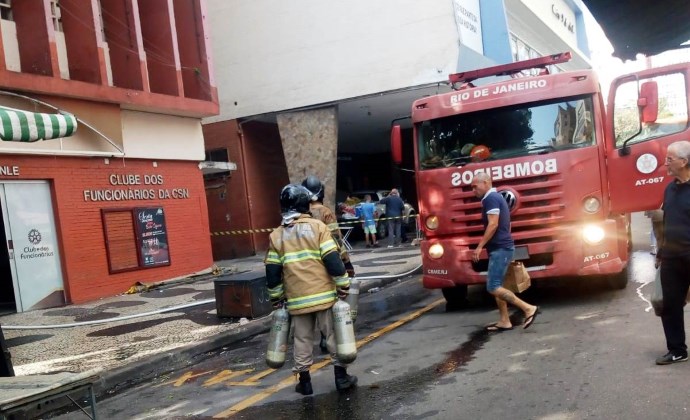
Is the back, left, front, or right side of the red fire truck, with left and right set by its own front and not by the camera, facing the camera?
front

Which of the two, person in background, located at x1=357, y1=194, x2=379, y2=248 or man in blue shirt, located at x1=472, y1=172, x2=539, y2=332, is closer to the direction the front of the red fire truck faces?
the man in blue shirt

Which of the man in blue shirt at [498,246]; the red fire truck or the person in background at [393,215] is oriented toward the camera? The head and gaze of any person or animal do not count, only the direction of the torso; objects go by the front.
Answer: the red fire truck

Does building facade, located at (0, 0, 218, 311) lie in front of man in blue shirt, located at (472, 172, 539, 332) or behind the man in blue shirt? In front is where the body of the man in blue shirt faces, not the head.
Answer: in front

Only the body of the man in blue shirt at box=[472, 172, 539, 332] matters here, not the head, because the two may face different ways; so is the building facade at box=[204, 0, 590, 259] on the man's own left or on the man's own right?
on the man's own right

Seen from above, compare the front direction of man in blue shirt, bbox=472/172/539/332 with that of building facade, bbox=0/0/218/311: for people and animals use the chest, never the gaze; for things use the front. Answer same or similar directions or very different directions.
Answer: very different directions

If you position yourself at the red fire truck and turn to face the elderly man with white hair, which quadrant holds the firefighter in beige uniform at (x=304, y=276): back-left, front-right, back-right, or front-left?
front-right

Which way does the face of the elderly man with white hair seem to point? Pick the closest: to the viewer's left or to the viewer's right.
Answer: to the viewer's left

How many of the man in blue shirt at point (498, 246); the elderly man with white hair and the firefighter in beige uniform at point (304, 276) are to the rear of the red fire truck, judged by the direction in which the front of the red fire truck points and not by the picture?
0

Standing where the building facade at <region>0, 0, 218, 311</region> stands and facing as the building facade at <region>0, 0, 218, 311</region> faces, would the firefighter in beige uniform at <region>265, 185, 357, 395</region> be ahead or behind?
ahead

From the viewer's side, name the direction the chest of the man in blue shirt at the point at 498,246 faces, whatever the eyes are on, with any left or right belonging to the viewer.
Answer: facing to the left of the viewer

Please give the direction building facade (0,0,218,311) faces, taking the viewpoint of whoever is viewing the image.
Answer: facing the viewer and to the right of the viewer

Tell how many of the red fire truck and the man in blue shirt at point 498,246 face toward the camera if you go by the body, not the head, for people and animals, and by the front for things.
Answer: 1

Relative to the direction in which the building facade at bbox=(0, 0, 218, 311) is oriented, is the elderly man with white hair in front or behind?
in front
